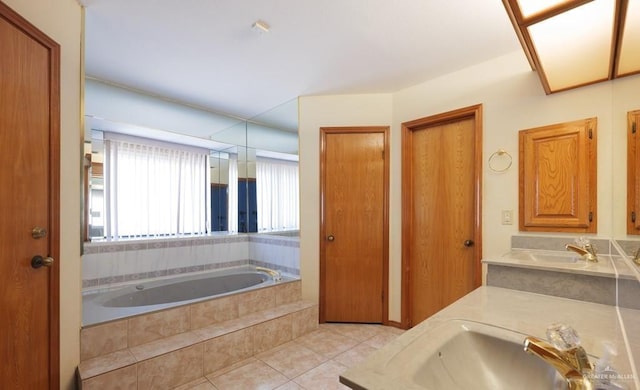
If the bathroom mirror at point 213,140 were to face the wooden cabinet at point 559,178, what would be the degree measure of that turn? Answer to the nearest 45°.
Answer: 0° — it already faces it

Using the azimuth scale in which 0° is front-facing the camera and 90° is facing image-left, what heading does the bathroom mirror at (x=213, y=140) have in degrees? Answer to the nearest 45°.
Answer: approximately 315°

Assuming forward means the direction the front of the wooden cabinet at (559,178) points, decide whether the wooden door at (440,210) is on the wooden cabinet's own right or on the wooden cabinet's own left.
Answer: on the wooden cabinet's own right

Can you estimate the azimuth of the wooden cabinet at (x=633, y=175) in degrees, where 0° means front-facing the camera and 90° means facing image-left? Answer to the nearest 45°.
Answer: approximately 45°

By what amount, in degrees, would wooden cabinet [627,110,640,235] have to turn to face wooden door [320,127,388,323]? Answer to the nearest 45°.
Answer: approximately 90° to its right
